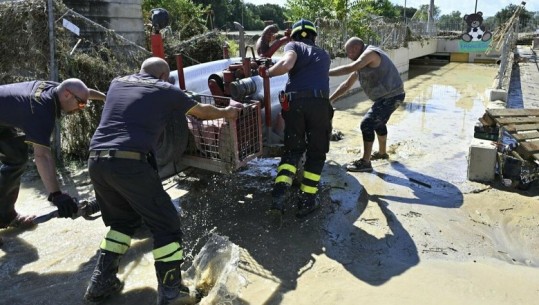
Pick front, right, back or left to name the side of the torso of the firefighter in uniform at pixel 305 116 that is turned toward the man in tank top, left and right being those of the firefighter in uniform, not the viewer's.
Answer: right

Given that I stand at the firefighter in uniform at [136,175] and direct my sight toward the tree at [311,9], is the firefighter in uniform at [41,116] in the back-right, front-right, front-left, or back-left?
front-left

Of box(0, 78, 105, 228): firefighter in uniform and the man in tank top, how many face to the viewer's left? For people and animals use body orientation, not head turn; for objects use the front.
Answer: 1

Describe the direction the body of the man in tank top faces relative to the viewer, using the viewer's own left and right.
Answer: facing to the left of the viewer

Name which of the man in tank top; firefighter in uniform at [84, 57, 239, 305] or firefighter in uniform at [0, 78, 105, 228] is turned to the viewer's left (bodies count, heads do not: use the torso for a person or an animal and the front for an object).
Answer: the man in tank top

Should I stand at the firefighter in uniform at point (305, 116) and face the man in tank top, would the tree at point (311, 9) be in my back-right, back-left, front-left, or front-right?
front-left

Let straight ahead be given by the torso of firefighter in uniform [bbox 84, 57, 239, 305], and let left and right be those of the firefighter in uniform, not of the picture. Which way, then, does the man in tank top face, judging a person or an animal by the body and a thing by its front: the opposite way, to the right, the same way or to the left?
to the left

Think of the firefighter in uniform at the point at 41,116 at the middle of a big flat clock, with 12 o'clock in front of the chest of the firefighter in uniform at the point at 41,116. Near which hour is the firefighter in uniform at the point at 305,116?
the firefighter in uniform at the point at 305,116 is roughly at 12 o'clock from the firefighter in uniform at the point at 41,116.

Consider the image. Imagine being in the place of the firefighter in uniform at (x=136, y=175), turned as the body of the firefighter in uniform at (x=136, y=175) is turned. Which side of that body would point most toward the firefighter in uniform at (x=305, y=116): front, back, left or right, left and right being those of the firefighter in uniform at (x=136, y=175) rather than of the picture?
front

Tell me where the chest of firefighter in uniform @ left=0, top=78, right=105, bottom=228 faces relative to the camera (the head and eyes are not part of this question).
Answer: to the viewer's right

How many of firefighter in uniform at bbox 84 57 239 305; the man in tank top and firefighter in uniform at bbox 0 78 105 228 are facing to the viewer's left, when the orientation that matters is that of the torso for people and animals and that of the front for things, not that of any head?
1

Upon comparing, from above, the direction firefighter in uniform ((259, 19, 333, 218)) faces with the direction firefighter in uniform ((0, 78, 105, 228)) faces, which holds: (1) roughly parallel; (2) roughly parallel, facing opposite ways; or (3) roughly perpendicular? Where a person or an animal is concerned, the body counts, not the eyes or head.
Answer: roughly perpendicular

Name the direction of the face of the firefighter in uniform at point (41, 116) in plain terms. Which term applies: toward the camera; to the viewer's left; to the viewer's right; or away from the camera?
to the viewer's right

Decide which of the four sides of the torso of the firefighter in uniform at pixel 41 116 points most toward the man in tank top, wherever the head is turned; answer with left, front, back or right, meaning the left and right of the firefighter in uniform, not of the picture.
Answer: front

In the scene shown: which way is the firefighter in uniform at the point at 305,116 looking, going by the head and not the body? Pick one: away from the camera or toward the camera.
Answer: away from the camera

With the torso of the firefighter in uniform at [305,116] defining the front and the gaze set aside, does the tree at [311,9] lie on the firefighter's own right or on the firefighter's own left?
on the firefighter's own right

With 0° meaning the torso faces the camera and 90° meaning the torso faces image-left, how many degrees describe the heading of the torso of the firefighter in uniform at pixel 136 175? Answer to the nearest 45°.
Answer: approximately 225°
